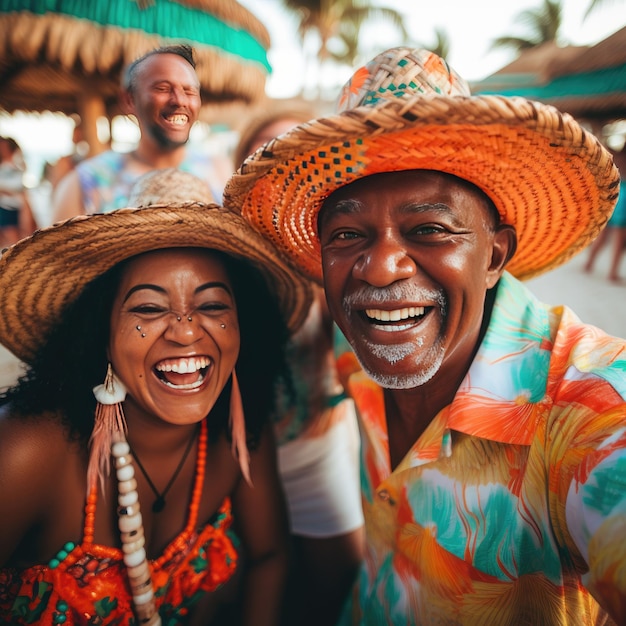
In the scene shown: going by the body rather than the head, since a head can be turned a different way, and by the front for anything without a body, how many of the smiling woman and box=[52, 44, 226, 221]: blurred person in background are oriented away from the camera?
0

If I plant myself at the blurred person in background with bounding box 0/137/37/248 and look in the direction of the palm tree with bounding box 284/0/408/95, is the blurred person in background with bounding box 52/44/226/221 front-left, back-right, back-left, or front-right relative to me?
back-right

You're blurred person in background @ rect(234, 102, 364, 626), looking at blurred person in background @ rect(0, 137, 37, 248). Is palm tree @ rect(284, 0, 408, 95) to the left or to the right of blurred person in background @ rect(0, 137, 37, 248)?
right

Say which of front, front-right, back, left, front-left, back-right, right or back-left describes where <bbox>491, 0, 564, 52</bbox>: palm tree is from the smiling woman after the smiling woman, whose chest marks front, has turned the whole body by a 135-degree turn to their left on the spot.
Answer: front

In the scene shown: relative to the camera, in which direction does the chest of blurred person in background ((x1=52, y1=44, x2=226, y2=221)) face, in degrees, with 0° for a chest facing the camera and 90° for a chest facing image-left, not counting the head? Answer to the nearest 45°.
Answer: approximately 315°

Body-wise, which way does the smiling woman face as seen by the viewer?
toward the camera

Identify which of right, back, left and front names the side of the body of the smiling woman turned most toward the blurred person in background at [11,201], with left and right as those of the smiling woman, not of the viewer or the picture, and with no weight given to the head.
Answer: back

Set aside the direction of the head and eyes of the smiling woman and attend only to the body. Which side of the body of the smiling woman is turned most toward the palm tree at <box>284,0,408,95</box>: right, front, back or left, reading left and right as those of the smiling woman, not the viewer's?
back
